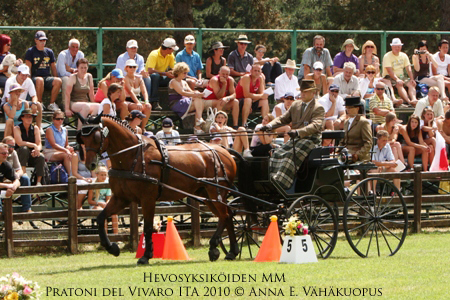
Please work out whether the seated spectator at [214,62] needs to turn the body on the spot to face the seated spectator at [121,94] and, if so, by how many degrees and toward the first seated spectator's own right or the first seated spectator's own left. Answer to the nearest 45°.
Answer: approximately 90° to the first seated spectator's own right

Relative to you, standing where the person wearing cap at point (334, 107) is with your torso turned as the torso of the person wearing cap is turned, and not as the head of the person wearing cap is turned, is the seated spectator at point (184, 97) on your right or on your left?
on your right

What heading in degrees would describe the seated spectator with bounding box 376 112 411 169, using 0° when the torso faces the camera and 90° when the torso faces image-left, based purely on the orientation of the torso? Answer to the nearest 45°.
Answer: approximately 315°

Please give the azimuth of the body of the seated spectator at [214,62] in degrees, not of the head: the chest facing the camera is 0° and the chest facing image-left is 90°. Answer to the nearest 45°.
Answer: approximately 315°

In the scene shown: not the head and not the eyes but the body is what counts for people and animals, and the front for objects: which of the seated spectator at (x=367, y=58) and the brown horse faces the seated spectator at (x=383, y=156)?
the seated spectator at (x=367, y=58)

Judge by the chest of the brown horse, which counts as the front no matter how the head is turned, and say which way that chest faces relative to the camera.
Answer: to the viewer's left

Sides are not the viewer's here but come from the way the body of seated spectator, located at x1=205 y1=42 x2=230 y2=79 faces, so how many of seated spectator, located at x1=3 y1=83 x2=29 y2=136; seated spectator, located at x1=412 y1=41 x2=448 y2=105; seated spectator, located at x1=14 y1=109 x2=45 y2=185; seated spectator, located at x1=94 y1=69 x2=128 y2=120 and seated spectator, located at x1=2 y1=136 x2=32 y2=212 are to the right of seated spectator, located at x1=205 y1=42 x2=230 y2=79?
4

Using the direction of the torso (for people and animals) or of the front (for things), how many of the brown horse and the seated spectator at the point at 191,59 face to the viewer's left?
1

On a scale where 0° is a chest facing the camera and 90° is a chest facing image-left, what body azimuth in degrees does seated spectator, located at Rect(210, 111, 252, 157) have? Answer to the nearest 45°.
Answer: approximately 315°

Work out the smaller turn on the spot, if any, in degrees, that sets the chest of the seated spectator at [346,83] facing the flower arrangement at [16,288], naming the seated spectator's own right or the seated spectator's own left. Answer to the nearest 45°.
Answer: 0° — they already face it

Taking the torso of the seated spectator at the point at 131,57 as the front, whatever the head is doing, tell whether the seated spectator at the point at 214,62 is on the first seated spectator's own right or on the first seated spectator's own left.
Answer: on the first seated spectator's own left
